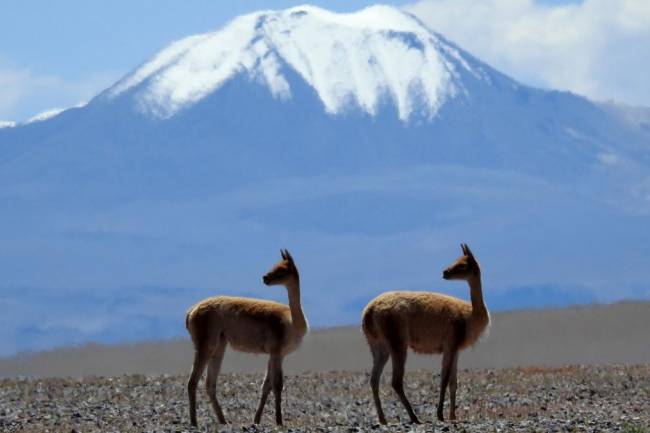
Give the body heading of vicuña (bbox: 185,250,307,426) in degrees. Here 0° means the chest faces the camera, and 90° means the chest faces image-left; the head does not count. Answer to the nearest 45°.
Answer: approximately 270°

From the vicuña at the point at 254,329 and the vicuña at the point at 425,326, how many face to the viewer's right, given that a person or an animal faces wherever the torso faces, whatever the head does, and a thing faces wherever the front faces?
2

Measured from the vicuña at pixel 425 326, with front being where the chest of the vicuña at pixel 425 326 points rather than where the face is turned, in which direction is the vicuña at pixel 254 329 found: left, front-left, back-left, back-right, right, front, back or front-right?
back

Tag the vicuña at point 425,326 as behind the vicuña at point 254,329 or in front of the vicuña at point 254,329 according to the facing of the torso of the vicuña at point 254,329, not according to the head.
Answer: in front

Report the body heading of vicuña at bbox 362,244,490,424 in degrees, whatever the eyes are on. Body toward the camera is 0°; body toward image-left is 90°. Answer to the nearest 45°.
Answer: approximately 270°
